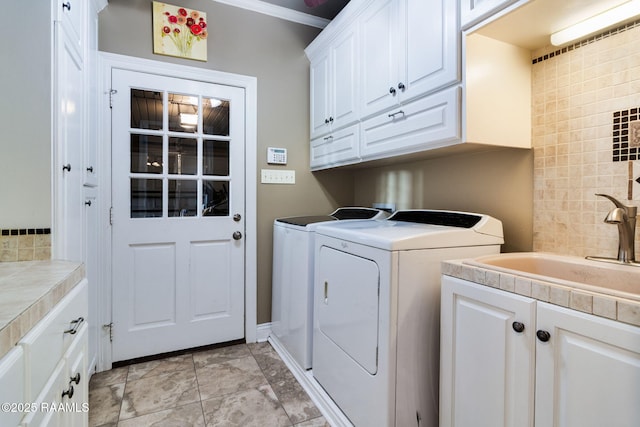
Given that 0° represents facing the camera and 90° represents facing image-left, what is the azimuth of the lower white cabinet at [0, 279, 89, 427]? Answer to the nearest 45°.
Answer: approximately 270°

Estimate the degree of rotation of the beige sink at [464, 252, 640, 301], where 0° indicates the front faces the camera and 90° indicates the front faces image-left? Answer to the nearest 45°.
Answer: approximately 45°

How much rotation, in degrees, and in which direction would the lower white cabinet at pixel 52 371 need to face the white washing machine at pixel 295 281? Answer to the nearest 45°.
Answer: approximately 45° to its left

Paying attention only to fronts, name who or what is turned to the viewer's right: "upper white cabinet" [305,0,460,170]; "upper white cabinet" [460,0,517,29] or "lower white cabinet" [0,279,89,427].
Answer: the lower white cabinet

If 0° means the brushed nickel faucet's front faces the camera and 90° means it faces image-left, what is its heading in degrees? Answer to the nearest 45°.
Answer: approximately 45°

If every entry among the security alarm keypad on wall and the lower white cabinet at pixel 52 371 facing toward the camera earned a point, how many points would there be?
1

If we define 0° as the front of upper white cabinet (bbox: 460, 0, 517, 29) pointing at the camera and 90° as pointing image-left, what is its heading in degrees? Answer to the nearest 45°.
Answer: approximately 45°

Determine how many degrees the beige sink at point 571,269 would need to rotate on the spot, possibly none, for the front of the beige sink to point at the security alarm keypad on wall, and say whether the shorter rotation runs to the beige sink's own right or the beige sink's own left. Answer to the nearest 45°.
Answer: approximately 45° to the beige sink's own right
